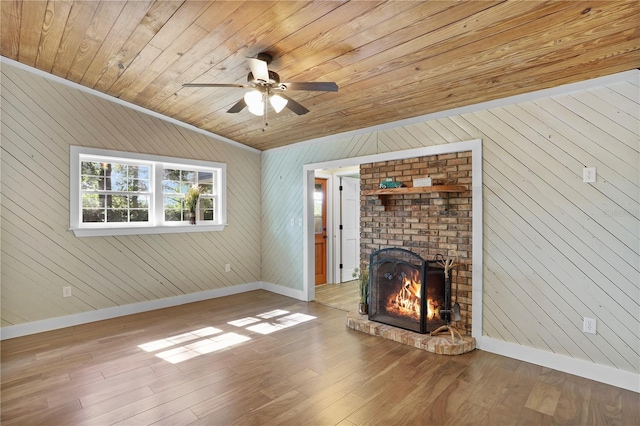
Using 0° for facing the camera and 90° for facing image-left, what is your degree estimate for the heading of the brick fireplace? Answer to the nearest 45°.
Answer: approximately 45°

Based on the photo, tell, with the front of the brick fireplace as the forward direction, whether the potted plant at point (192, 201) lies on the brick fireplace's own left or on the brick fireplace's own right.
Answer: on the brick fireplace's own right

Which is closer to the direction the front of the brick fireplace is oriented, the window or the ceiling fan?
the ceiling fan

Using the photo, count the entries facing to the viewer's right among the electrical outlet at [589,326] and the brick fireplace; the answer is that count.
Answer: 0

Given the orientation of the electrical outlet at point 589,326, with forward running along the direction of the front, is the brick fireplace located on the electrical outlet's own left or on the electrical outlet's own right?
on the electrical outlet's own right

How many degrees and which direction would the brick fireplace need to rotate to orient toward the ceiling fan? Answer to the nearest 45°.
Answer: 0° — it already faces it

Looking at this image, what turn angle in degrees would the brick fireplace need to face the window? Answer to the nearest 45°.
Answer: approximately 45° to its right

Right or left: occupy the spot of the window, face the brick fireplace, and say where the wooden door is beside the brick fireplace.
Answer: left

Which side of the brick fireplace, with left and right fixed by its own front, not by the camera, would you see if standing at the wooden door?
right
